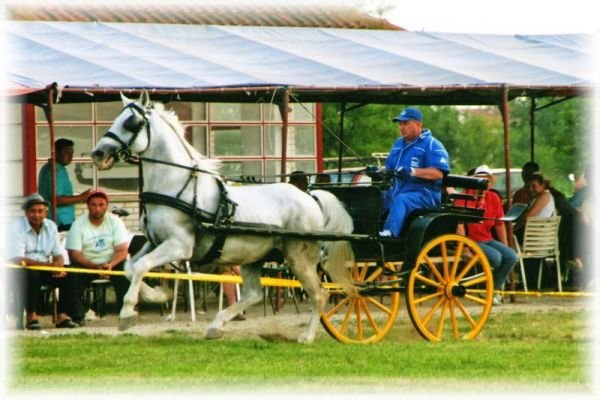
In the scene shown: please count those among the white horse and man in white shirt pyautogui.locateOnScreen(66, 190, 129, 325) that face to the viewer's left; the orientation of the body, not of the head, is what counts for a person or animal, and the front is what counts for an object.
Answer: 1

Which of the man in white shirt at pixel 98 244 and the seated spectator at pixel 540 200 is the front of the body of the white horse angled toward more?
the man in white shirt

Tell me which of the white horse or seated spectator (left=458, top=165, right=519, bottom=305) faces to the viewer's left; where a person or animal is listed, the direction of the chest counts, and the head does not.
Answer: the white horse

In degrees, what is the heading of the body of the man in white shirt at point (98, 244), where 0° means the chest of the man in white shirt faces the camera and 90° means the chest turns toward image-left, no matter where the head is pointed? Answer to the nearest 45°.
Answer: approximately 0°

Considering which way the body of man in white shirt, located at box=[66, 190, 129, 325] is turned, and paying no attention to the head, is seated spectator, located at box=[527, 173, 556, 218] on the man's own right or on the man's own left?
on the man's own left

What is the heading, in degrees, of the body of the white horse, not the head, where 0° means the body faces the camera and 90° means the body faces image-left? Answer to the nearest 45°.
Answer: approximately 90°

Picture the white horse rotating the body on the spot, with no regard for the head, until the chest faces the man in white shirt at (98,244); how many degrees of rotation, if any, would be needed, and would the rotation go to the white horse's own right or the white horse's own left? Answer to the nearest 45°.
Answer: approximately 45° to the white horse's own right

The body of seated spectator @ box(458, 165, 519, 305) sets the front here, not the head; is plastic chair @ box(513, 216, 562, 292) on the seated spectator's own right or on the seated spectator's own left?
on the seated spectator's own left
